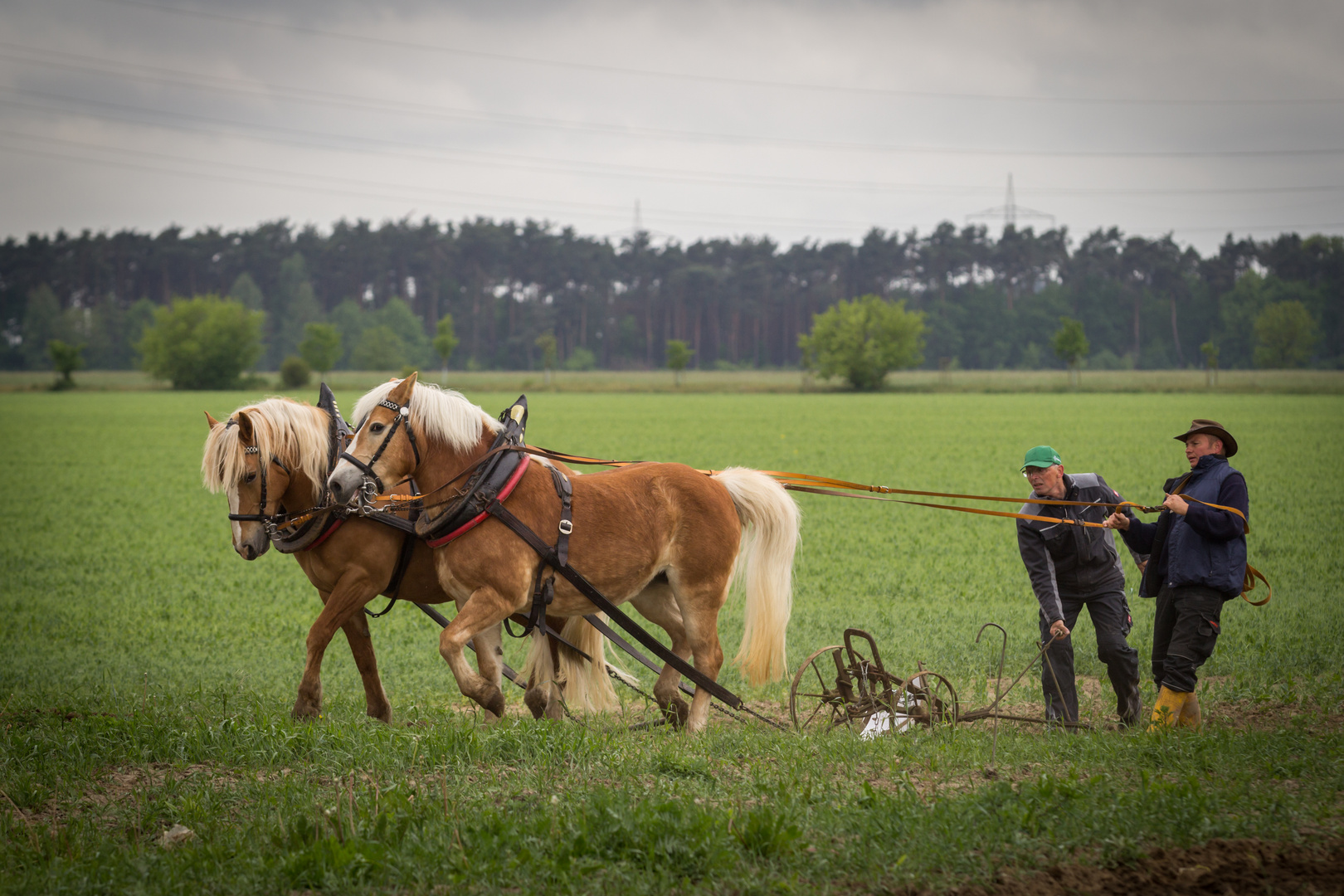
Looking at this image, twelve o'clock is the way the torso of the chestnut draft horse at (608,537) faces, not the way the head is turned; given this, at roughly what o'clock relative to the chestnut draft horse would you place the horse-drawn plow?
The horse-drawn plow is roughly at 6 o'clock from the chestnut draft horse.

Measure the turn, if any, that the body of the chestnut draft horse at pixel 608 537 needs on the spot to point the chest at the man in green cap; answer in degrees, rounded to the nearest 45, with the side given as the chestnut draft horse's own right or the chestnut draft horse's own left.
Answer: approximately 180°

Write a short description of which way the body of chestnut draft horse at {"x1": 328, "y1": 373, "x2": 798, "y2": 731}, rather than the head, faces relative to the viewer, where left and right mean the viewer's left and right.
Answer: facing to the left of the viewer

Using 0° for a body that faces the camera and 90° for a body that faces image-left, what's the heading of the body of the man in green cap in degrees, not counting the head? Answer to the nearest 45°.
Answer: approximately 45°

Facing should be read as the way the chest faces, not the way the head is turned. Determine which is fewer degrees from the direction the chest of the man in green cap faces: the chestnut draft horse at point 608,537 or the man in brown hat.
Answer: the chestnut draft horse

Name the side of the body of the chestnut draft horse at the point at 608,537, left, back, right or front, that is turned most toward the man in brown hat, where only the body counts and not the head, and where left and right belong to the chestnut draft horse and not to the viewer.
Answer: back
